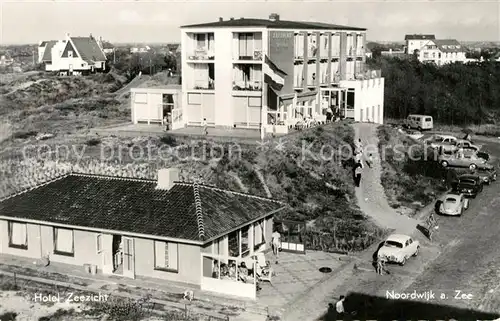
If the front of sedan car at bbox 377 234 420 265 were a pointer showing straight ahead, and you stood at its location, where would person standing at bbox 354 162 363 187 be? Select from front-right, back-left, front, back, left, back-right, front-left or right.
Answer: back-right

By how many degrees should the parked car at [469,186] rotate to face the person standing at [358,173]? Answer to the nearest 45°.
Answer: approximately 45° to its right

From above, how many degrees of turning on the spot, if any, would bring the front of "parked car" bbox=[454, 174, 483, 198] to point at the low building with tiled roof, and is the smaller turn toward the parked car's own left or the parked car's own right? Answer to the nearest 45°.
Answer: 0° — it already faces it

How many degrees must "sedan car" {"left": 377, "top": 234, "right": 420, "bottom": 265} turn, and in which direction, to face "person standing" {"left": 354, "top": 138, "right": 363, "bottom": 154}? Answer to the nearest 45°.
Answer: approximately 135° to its right

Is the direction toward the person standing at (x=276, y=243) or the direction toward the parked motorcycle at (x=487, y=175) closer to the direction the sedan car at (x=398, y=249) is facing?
the person standing

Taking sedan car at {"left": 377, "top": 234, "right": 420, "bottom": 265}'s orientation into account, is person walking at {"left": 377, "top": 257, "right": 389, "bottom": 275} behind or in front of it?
in front

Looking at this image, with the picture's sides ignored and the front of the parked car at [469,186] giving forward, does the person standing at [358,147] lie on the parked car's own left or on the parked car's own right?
on the parked car's own right

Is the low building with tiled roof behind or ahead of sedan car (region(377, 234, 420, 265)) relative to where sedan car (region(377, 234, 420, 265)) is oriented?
ahead

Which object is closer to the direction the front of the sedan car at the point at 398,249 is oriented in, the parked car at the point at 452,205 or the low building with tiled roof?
the low building with tiled roof

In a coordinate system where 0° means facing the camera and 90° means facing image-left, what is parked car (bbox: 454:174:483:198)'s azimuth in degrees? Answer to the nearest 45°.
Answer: approximately 45°

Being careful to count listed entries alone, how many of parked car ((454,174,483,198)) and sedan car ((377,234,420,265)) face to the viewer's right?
0
